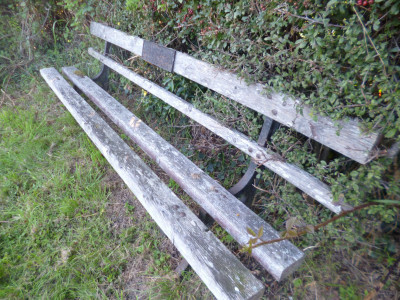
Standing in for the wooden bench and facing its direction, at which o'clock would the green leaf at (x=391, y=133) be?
The green leaf is roughly at 8 o'clock from the wooden bench.

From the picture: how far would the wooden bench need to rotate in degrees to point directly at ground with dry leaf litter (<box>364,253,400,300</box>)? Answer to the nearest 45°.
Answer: approximately 135° to its left

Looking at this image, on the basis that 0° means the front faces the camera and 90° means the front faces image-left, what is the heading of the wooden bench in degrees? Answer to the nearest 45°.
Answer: approximately 45°
